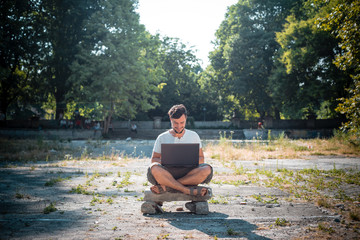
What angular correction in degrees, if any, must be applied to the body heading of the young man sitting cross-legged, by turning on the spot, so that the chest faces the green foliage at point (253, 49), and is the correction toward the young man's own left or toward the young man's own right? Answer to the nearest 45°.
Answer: approximately 180°

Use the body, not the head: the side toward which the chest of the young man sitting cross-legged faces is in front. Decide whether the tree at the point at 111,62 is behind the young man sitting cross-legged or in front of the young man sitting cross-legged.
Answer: behind

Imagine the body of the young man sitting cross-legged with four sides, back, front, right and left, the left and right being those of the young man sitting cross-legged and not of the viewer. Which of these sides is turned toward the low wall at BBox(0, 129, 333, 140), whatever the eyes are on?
back

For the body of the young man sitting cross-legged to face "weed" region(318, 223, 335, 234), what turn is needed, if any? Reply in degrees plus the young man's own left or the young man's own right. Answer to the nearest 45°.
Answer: approximately 45° to the young man's own left

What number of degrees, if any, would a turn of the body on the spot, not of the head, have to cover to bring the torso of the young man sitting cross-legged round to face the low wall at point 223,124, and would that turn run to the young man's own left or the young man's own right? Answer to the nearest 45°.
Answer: approximately 180°

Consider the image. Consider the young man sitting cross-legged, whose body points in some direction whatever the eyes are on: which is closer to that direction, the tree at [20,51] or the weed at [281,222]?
the weed

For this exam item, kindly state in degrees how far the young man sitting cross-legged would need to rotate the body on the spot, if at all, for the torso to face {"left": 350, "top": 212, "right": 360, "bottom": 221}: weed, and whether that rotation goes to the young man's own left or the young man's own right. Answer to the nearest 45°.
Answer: approximately 90° to the young man's own left

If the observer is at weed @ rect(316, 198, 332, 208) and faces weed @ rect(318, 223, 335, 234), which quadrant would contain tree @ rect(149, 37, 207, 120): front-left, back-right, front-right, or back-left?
back-right

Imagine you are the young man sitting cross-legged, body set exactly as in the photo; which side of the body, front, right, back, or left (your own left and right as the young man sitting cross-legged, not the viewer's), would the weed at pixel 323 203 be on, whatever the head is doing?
left

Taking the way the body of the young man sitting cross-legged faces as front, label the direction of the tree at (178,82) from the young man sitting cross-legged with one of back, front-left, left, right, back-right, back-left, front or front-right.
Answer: back

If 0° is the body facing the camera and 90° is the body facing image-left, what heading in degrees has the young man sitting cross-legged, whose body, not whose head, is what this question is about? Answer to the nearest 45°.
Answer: approximately 0°

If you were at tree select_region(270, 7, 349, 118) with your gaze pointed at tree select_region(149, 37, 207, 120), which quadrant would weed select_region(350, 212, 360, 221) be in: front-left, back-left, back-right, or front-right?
back-left
